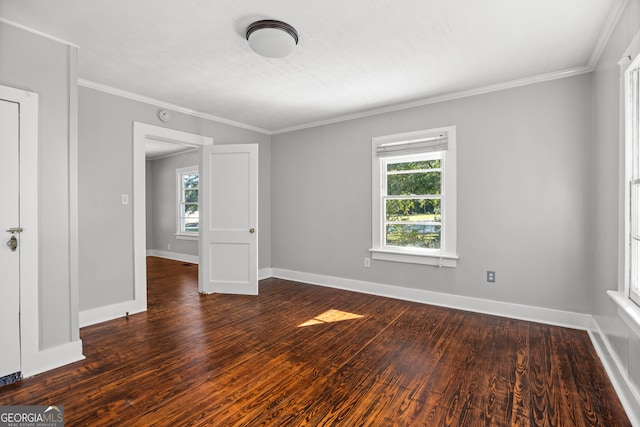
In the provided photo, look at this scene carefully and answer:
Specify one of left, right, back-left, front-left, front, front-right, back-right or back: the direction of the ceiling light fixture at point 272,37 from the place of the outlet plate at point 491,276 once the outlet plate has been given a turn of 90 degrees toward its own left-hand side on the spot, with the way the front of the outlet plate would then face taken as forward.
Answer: back-right

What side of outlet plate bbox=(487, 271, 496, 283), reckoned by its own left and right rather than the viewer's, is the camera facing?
front

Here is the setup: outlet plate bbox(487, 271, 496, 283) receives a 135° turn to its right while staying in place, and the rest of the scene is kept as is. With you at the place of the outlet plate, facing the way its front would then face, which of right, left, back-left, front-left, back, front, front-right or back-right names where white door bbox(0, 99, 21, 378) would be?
left
